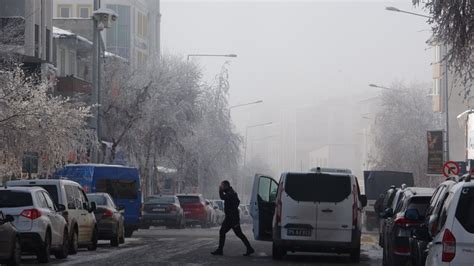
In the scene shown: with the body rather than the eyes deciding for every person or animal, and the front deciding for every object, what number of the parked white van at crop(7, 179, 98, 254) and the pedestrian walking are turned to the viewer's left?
1

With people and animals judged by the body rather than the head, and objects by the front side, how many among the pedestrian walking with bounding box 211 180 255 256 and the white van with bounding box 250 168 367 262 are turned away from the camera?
1

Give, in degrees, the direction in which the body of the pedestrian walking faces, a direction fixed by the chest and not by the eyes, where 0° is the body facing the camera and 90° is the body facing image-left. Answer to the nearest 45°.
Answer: approximately 90°

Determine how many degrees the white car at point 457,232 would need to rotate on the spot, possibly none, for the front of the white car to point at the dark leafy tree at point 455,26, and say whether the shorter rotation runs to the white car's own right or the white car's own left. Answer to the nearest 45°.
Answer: approximately 45° to the white car's own right

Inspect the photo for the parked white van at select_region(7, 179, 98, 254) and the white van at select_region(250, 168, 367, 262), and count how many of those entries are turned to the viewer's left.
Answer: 0

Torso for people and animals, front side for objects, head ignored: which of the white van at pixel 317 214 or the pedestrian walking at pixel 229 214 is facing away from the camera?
the white van

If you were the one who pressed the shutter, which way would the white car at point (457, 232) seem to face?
facing away from the viewer and to the left of the viewer

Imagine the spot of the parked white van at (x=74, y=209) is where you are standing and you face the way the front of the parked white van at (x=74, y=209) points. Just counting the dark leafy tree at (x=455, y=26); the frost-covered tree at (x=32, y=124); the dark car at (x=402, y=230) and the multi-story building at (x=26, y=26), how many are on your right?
2

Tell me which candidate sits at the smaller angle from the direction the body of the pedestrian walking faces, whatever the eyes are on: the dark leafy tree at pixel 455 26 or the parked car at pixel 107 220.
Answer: the parked car

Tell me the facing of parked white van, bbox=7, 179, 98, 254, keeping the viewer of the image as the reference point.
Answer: facing away from the viewer and to the right of the viewer

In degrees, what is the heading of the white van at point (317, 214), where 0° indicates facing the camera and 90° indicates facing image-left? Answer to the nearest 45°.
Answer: approximately 180°
